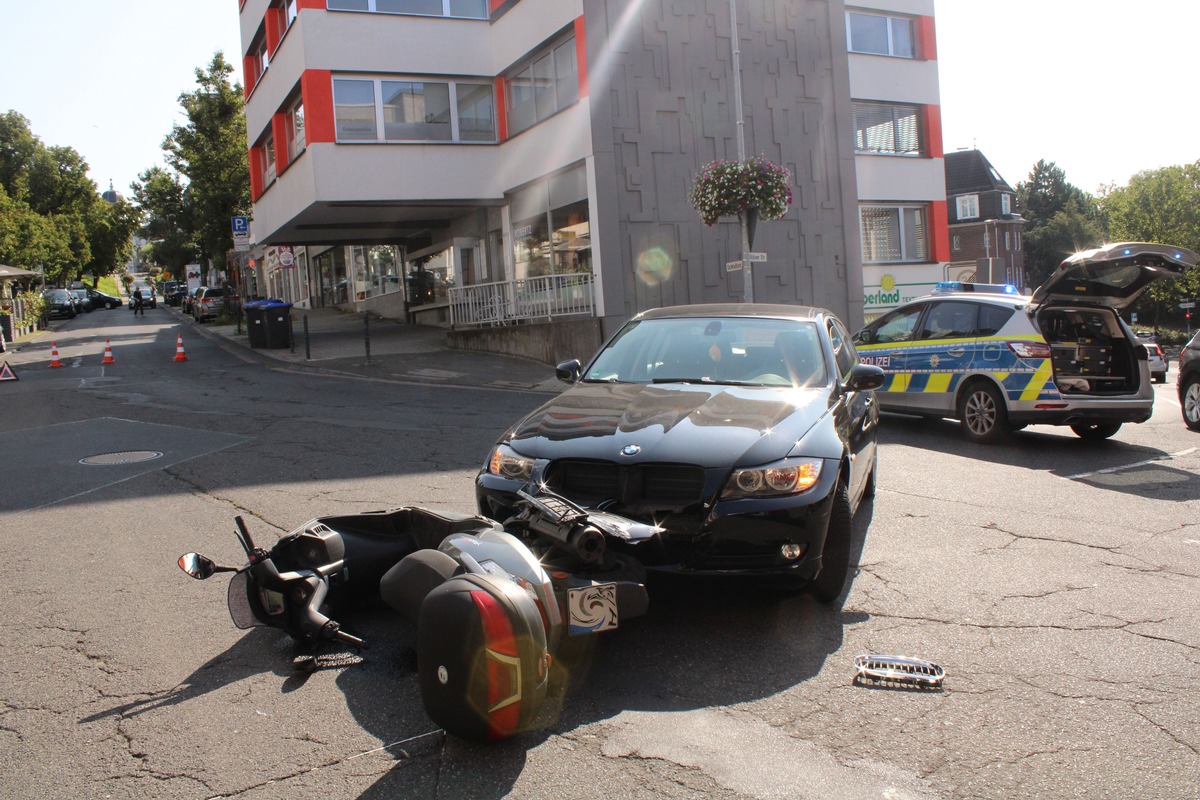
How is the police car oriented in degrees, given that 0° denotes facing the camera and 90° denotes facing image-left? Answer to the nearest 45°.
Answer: approximately 135°

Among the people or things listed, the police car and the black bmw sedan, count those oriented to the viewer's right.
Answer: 0

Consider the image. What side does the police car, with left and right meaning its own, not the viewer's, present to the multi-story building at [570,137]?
front

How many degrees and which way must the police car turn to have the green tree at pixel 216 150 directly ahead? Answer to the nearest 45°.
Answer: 0° — it already faces it

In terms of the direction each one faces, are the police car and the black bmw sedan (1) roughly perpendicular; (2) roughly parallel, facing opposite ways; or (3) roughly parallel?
roughly perpendicular

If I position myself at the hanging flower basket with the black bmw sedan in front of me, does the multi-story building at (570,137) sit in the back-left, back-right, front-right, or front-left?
back-right

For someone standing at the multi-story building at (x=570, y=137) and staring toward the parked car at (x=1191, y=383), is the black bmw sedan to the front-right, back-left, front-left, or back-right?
front-right

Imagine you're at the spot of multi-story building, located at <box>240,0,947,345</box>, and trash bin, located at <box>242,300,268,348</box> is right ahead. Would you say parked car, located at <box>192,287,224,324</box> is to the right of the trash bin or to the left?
right

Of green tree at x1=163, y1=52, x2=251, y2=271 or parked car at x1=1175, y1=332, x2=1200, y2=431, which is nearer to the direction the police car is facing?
the green tree

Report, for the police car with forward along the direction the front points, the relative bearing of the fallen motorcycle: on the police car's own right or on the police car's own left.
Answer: on the police car's own left

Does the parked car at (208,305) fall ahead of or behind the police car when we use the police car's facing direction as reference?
ahead

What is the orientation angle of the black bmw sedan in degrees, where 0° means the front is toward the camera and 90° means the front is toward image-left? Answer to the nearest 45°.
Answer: approximately 45°

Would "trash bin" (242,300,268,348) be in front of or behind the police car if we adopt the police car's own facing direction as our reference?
in front
